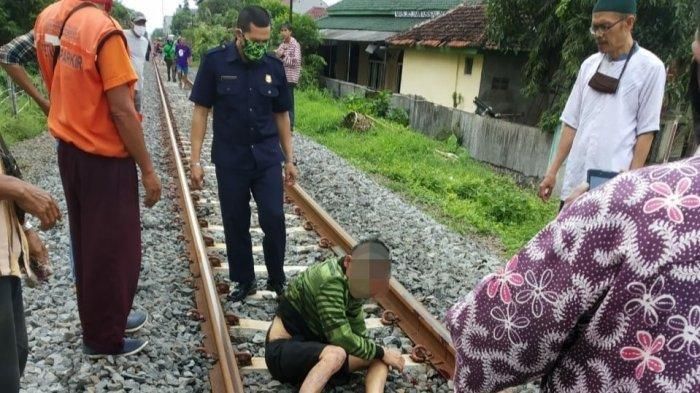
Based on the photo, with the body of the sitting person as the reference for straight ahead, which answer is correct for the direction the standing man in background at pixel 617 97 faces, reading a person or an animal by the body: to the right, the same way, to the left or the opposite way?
to the right

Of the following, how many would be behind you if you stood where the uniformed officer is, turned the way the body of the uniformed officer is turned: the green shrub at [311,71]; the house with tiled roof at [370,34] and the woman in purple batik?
2

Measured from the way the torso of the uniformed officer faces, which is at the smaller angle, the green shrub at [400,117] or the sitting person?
the sitting person

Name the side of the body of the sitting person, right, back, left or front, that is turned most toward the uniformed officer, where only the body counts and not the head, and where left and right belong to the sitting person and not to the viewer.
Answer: back

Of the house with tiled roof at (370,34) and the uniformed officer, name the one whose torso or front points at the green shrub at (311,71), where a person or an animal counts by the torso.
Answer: the house with tiled roof

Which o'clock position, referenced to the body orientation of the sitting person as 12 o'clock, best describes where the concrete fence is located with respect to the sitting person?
The concrete fence is roughly at 8 o'clock from the sitting person.

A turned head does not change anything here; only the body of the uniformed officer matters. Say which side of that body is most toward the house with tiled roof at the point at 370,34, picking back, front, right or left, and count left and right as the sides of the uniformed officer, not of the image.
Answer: back

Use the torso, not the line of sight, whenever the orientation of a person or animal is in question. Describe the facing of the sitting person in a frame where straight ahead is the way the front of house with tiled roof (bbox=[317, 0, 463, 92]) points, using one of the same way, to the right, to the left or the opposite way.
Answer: to the left

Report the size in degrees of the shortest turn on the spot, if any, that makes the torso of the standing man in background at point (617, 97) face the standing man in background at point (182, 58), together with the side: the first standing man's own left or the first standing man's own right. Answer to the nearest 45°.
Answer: approximately 90° to the first standing man's own right

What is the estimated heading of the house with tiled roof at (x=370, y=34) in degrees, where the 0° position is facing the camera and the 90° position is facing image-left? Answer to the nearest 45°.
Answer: approximately 45°

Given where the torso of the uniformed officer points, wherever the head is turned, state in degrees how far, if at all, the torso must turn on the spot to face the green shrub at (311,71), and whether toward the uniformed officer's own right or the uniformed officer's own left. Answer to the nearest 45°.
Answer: approximately 180°

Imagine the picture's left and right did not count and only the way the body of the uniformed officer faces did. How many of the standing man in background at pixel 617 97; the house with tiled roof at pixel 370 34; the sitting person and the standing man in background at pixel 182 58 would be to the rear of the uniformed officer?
2

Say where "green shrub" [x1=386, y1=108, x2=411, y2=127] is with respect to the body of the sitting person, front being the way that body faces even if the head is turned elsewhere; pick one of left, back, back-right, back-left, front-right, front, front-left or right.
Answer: back-left

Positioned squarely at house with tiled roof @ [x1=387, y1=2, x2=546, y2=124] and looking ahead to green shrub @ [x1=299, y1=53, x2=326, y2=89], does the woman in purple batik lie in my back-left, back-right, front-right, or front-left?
back-left
